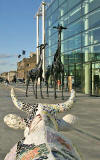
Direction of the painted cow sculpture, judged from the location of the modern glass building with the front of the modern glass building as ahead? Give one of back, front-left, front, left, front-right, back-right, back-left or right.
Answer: front-left

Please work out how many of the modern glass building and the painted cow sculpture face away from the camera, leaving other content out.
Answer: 1

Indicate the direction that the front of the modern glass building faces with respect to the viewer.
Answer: facing the viewer and to the left of the viewer

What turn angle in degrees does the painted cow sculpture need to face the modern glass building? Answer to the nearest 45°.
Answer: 0° — it already faces it

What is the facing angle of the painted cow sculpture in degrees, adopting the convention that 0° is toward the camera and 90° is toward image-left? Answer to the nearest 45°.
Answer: approximately 180°

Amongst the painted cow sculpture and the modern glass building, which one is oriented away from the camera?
the painted cow sculpture
